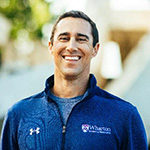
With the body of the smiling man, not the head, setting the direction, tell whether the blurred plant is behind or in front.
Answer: behind

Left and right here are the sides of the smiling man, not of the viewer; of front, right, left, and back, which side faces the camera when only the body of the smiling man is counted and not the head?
front

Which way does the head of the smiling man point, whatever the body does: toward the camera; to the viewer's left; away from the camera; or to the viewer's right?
toward the camera
